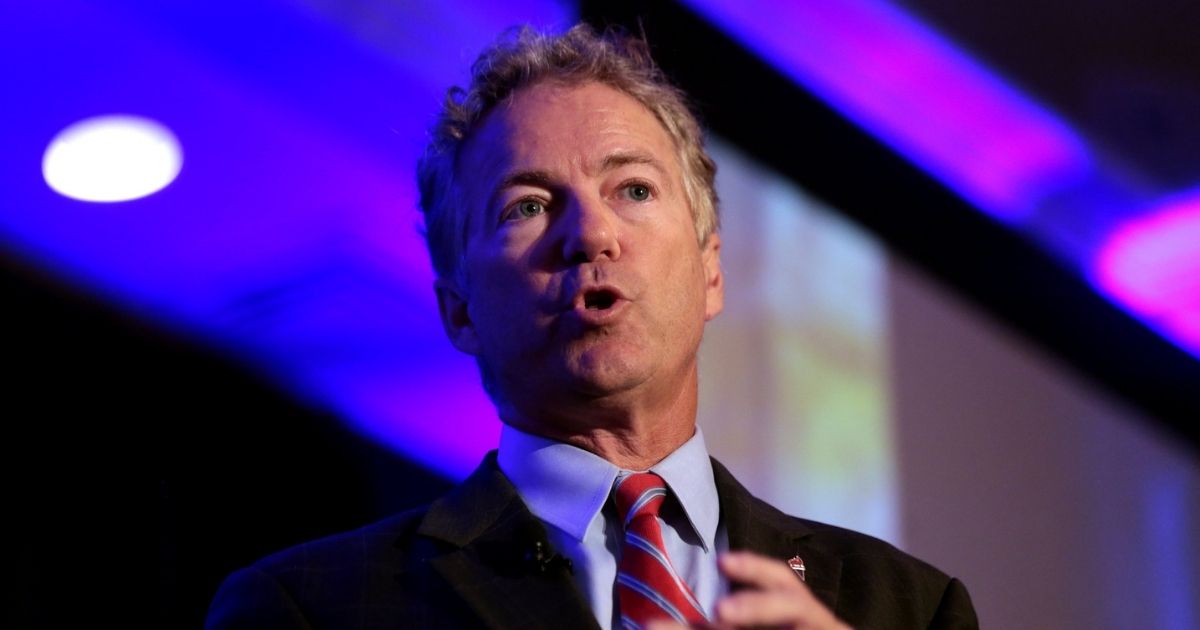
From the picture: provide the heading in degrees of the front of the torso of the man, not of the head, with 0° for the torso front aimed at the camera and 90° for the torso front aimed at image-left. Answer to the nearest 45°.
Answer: approximately 0°
